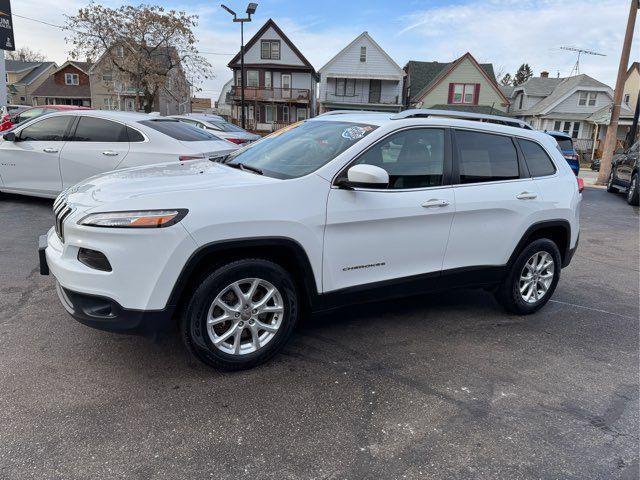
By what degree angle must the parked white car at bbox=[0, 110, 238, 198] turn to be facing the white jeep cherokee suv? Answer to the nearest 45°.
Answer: approximately 135° to its left

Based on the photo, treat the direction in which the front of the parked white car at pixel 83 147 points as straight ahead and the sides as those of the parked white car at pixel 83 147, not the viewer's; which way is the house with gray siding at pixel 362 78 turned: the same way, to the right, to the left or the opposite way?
to the left

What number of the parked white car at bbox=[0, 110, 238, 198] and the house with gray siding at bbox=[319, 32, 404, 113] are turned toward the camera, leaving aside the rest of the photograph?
1

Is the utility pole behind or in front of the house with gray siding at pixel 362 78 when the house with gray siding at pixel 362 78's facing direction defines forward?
in front

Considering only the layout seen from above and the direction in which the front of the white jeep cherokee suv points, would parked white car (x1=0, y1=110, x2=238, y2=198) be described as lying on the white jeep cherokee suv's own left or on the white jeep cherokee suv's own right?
on the white jeep cherokee suv's own right

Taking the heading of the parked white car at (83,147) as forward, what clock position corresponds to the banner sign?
The banner sign is roughly at 1 o'clock from the parked white car.

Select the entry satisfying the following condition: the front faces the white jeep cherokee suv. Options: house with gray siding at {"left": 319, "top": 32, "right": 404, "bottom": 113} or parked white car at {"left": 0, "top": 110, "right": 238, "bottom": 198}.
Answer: the house with gray siding

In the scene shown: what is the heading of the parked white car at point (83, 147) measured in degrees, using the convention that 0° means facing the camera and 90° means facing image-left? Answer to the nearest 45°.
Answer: approximately 135°

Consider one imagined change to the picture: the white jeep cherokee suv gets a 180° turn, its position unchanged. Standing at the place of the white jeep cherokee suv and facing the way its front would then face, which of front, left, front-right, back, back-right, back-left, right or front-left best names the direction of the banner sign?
left

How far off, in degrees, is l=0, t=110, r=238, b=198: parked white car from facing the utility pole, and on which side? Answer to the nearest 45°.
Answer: approximately 135° to its right

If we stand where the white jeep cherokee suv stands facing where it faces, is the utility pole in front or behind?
behind

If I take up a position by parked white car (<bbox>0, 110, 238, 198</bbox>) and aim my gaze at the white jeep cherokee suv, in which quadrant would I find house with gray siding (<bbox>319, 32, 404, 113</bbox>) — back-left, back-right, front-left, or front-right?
back-left

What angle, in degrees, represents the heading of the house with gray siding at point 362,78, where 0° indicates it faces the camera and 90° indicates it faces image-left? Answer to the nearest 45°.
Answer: approximately 0°

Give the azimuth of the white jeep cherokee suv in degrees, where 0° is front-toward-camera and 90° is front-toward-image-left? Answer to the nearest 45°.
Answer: approximately 45°
